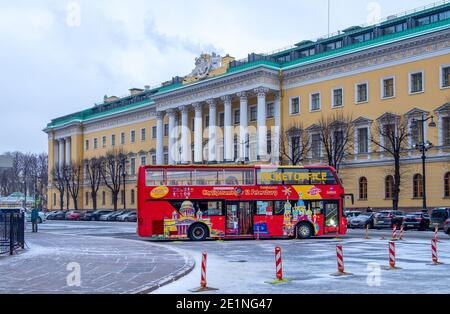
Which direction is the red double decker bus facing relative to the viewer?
to the viewer's right

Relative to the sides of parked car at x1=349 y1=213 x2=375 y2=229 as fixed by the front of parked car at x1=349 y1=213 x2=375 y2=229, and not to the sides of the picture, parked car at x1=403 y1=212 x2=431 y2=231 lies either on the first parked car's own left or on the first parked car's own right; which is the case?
on the first parked car's own left

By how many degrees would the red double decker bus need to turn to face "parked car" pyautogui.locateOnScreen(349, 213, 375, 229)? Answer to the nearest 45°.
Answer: approximately 45° to its left

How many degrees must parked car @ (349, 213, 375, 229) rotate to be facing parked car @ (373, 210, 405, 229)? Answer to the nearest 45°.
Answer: approximately 90° to its left

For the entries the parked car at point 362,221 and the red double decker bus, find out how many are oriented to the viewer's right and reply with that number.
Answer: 1

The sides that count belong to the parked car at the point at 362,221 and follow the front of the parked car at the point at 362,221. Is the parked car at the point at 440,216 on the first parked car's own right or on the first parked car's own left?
on the first parked car's own left

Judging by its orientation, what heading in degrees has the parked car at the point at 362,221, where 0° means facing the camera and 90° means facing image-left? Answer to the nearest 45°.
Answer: approximately 45°
